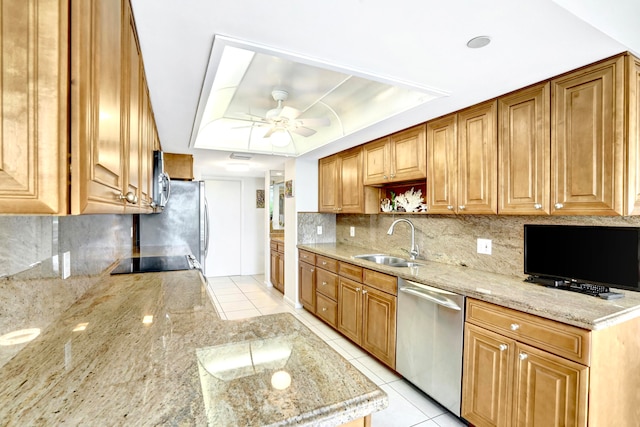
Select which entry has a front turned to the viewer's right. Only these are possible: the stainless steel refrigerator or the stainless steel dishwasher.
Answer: the stainless steel refrigerator

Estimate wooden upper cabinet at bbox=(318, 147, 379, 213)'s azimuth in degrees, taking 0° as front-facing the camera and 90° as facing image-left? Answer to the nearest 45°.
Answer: approximately 45°

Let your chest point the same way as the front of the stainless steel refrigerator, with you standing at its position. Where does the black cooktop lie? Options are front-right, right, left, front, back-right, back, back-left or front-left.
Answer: right

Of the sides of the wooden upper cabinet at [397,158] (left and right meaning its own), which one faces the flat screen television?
left

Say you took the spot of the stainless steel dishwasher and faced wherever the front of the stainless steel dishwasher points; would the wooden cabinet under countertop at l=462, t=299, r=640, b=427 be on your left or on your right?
on your left

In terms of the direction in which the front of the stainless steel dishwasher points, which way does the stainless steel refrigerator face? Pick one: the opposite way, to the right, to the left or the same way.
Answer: the opposite way

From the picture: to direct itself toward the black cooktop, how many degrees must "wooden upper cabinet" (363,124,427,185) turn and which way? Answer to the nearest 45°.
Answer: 0° — it already faces it

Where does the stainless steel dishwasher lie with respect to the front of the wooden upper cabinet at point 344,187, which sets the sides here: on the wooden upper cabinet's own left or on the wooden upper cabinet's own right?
on the wooden upper cabinet's own left

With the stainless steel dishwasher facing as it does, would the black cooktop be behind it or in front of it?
in front

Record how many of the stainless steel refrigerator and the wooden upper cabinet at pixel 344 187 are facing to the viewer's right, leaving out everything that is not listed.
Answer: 1

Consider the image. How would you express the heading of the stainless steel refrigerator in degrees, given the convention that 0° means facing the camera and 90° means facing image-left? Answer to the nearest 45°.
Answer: approximately 270°

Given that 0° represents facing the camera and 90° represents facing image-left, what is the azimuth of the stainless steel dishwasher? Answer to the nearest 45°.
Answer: approximately 45°

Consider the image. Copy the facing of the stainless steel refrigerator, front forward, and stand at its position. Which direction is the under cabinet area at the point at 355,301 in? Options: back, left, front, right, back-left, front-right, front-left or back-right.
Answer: front-right

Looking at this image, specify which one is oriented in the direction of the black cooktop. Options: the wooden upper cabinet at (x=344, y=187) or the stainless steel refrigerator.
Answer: the wooden upper cabinet
